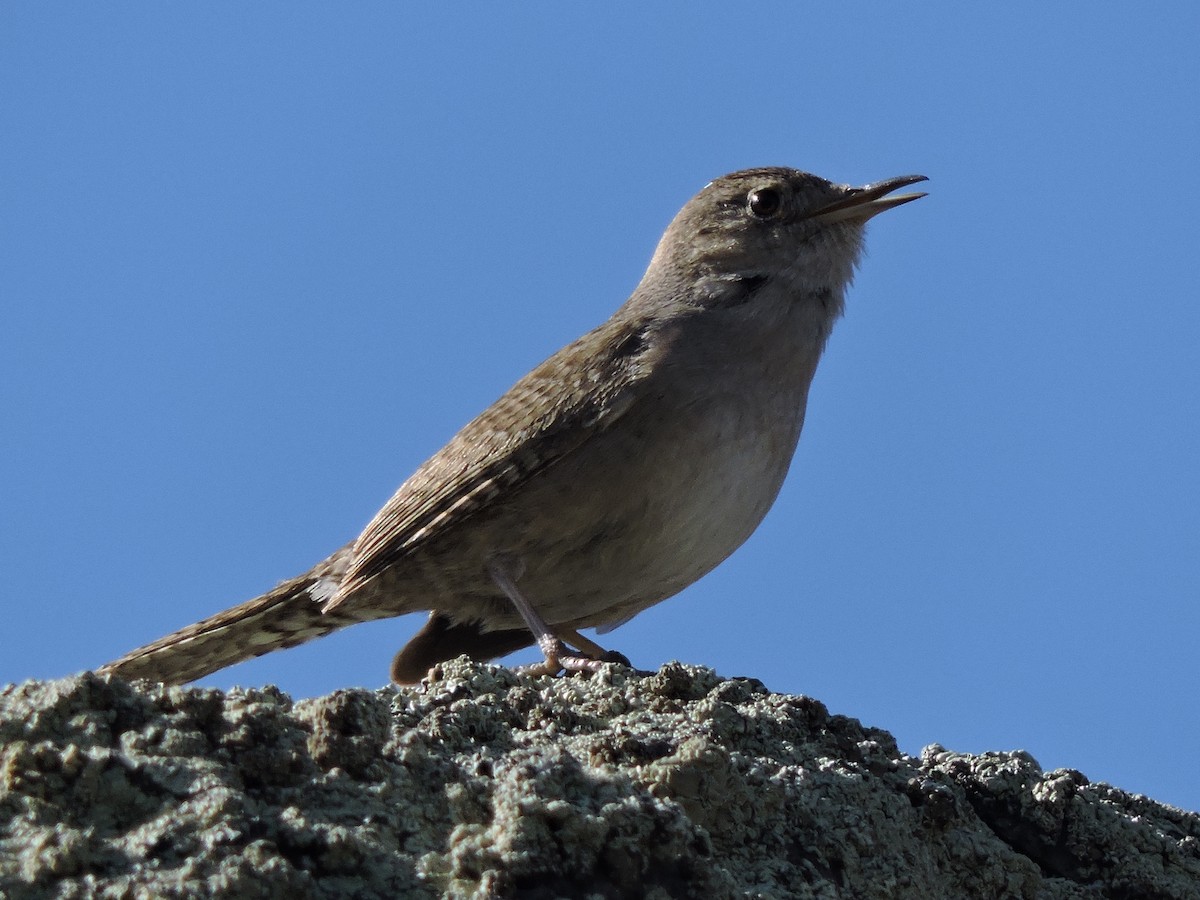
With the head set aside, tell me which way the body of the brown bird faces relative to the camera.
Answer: to the viewer's right
